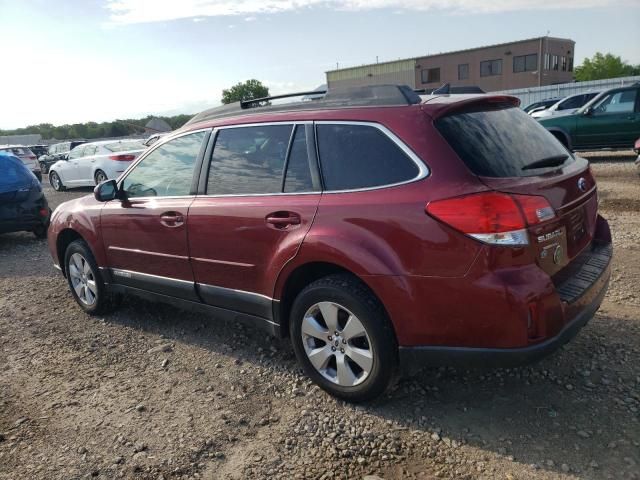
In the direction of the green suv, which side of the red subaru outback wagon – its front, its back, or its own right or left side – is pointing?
right

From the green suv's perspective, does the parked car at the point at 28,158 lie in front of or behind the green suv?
in front

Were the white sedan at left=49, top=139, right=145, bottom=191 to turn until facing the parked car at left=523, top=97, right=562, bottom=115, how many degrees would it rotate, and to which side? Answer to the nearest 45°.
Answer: approximately 135° to its right

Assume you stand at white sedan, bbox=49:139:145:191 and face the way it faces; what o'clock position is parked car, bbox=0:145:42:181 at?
The parked car is roughly at 1 o'clock from the white sedan.

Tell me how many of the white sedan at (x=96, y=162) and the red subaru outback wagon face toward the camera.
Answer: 0

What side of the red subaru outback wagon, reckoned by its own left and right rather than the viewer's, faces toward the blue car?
front

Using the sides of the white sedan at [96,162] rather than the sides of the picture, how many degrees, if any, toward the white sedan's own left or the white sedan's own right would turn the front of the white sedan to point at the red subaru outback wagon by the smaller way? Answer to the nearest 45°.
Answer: approximately 135° to the white sedan's own left

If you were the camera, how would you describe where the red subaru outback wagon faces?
facing away from the viewer and to the left of the viewer

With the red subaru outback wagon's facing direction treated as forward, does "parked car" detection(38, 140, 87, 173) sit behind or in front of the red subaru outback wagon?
in front

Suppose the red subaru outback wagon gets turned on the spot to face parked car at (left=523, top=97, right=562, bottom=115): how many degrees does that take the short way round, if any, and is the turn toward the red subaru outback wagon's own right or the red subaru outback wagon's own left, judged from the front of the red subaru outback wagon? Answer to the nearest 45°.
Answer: approximately 90° to the red subaru outback wagon's own right

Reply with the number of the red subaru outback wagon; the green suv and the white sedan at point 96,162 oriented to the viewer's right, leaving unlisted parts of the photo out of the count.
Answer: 0

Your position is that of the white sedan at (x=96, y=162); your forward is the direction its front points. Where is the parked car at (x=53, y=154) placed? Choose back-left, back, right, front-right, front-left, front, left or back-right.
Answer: front-right
